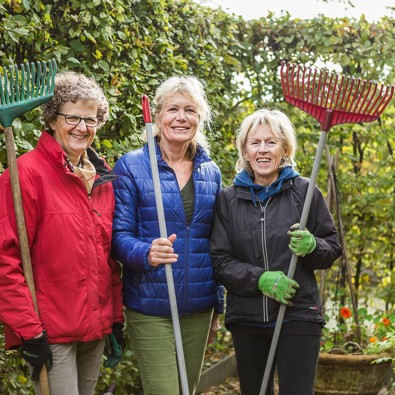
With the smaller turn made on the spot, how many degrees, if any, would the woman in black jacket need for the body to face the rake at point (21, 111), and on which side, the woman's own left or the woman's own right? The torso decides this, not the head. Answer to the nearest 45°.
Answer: approximately 45° to the woman's own right

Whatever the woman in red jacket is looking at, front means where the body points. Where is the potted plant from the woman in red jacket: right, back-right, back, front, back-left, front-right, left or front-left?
left

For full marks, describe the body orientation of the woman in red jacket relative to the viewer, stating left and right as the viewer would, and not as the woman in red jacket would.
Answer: facing the viewer and to the right of the viewer

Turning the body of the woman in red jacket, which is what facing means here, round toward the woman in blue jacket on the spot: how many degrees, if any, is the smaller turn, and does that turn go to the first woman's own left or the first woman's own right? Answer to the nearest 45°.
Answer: approximately 90° to the first woman's own left

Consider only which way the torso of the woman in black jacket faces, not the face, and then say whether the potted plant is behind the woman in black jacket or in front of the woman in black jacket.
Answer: behind

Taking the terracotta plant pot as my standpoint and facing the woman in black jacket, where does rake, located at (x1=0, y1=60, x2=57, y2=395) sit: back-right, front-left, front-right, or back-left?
front-right

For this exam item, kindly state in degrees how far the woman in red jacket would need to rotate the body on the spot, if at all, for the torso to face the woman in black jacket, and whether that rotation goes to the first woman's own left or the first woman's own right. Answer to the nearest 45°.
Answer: approximately 45° to the first woman's own left

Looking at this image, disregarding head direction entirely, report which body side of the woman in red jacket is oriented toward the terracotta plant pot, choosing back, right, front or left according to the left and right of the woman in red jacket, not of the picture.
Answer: left

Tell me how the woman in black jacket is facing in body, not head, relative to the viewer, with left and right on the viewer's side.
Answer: facing the viewer

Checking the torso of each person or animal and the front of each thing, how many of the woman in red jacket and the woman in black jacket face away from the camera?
0
